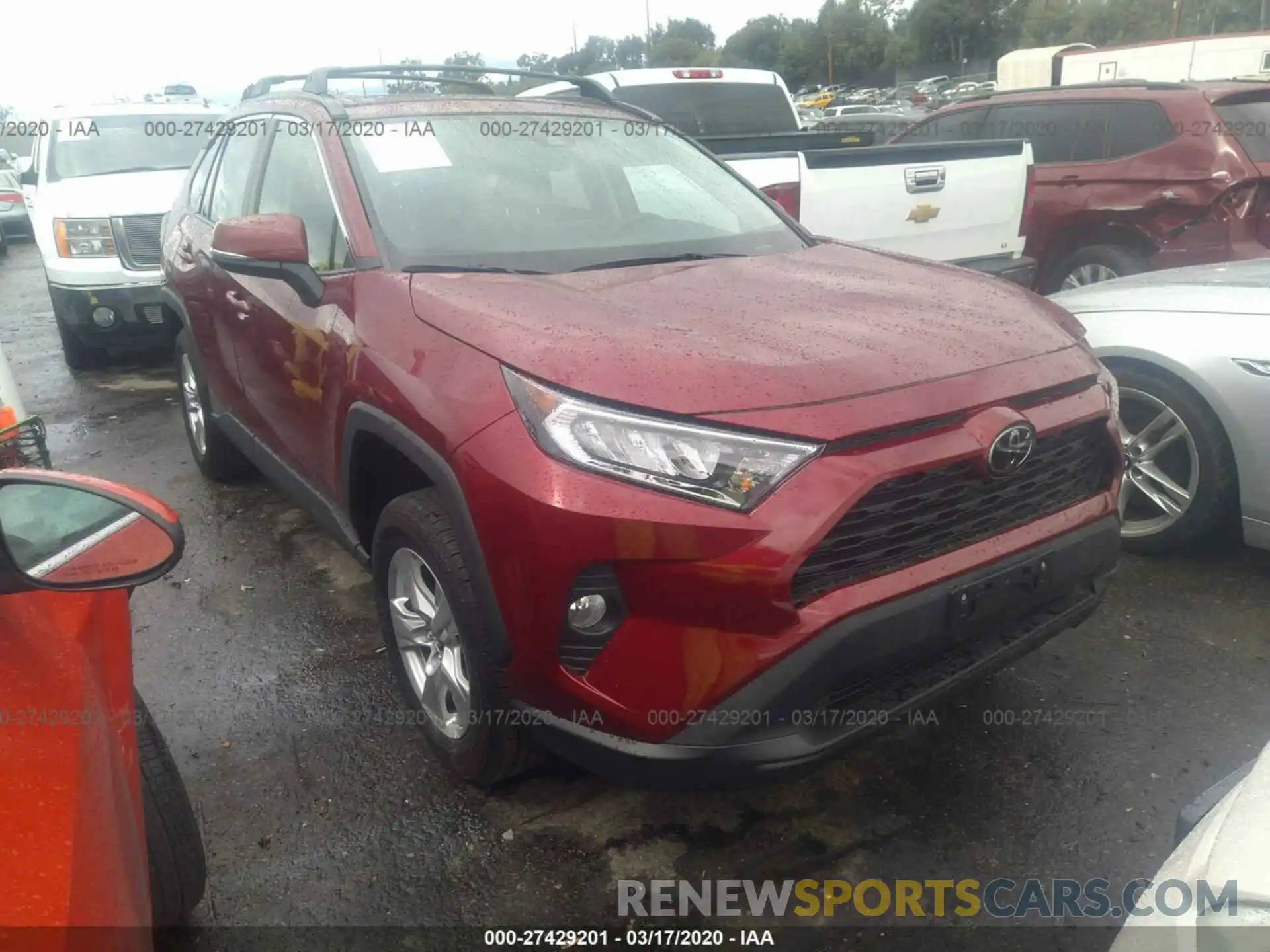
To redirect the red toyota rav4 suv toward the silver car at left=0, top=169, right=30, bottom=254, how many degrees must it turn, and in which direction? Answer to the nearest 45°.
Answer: approximately 180°

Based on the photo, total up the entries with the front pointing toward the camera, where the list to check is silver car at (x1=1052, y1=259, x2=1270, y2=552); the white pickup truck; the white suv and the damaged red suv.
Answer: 1

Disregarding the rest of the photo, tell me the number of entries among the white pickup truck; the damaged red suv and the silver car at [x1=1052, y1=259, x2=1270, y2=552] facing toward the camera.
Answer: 0

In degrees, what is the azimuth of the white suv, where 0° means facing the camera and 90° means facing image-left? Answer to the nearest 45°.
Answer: approximately 0°
